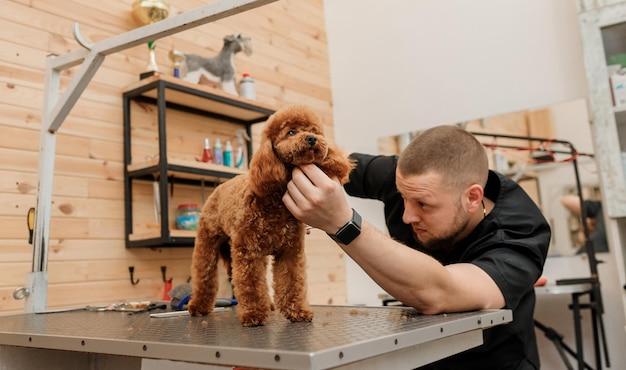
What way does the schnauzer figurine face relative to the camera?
to the viewer's right

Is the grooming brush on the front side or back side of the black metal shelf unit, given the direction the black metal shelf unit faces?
on the front side

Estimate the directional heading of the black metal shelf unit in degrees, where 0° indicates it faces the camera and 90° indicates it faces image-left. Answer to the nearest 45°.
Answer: approximately 315°

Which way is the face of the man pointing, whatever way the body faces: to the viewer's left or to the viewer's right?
to the viewer's left

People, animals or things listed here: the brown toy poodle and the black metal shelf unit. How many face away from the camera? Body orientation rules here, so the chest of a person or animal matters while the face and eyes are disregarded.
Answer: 0

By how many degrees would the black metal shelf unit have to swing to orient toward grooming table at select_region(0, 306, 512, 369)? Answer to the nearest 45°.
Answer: approximately 45° to its right
